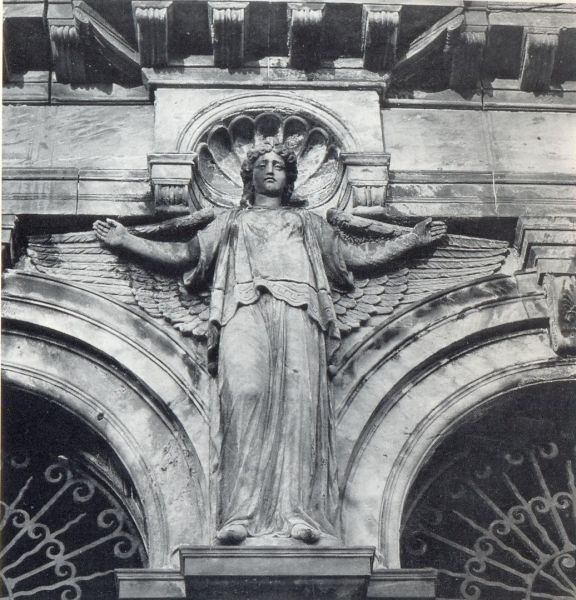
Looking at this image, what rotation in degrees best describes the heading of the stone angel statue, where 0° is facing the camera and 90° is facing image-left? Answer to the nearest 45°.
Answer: approximately 0°
